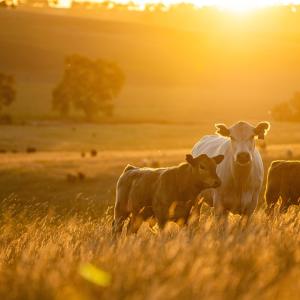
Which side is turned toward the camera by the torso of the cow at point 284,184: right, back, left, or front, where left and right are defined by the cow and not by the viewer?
right
